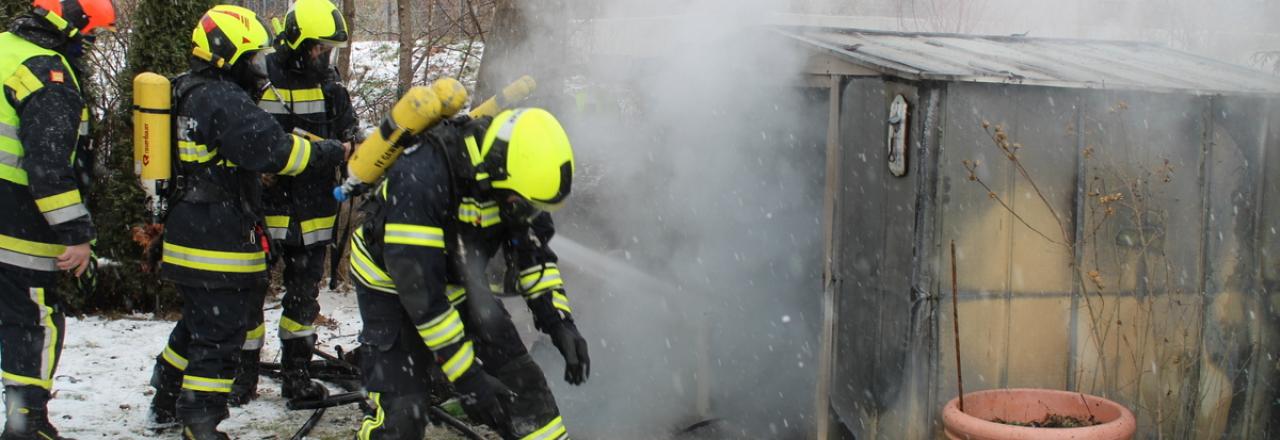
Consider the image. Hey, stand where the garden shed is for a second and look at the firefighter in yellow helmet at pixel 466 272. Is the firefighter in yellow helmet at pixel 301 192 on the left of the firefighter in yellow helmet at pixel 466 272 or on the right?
right

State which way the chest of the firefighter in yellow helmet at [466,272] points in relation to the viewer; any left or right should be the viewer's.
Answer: facing the viewer and to the right of the viewer

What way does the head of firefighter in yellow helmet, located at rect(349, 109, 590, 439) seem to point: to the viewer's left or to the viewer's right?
to the viewer's right

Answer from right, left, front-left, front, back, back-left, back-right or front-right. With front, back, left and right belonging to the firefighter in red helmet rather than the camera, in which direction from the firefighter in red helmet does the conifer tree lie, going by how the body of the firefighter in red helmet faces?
left

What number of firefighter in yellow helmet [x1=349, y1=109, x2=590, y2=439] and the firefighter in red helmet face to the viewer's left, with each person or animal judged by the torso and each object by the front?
0

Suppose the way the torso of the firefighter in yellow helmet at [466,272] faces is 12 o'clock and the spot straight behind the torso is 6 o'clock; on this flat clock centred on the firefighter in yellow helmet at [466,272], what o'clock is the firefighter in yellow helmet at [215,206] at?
the firefighter in yellow helmet at [215,206] is roughly at 6 o'clock from the firefighter in yellow helmet at [466,272].

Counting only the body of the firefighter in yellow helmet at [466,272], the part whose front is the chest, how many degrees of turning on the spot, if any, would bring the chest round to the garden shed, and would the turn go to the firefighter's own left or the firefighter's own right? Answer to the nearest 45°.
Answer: approximately 45° to the firefighter's own left

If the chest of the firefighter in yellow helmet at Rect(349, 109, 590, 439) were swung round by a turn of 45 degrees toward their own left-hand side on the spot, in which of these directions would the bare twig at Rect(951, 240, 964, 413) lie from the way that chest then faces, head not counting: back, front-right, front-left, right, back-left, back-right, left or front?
front
